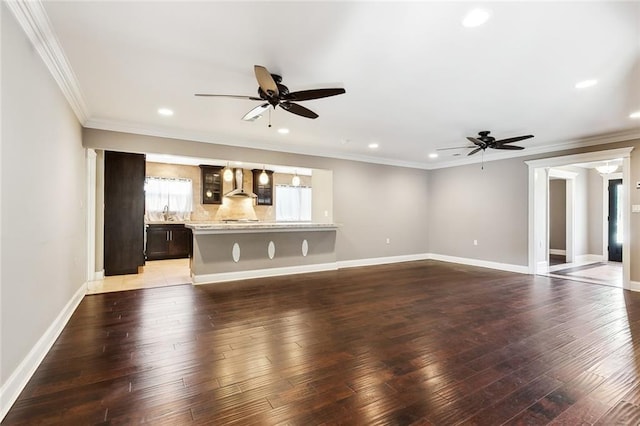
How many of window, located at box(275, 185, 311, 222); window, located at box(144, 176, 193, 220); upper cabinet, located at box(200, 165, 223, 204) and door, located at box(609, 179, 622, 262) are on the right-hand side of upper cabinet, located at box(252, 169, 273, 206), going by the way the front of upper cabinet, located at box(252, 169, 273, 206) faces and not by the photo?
2

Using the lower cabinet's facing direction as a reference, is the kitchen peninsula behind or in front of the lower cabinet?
in front

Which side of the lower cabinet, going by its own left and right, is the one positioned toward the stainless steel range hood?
left

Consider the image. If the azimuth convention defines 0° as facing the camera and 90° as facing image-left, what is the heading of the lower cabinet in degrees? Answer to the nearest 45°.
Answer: approximately 0°

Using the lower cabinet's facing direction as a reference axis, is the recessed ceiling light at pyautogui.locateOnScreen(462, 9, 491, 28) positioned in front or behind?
in front

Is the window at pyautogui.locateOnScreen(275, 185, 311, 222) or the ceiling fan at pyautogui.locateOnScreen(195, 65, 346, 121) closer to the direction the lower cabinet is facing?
the ceiling fan

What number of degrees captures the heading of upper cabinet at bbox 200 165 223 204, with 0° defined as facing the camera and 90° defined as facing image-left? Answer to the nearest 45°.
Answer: approximately 0°

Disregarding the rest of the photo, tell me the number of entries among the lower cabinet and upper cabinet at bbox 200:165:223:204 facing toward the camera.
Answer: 2

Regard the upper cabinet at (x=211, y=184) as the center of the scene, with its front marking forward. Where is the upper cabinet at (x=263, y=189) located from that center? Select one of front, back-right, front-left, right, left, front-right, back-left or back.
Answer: left
